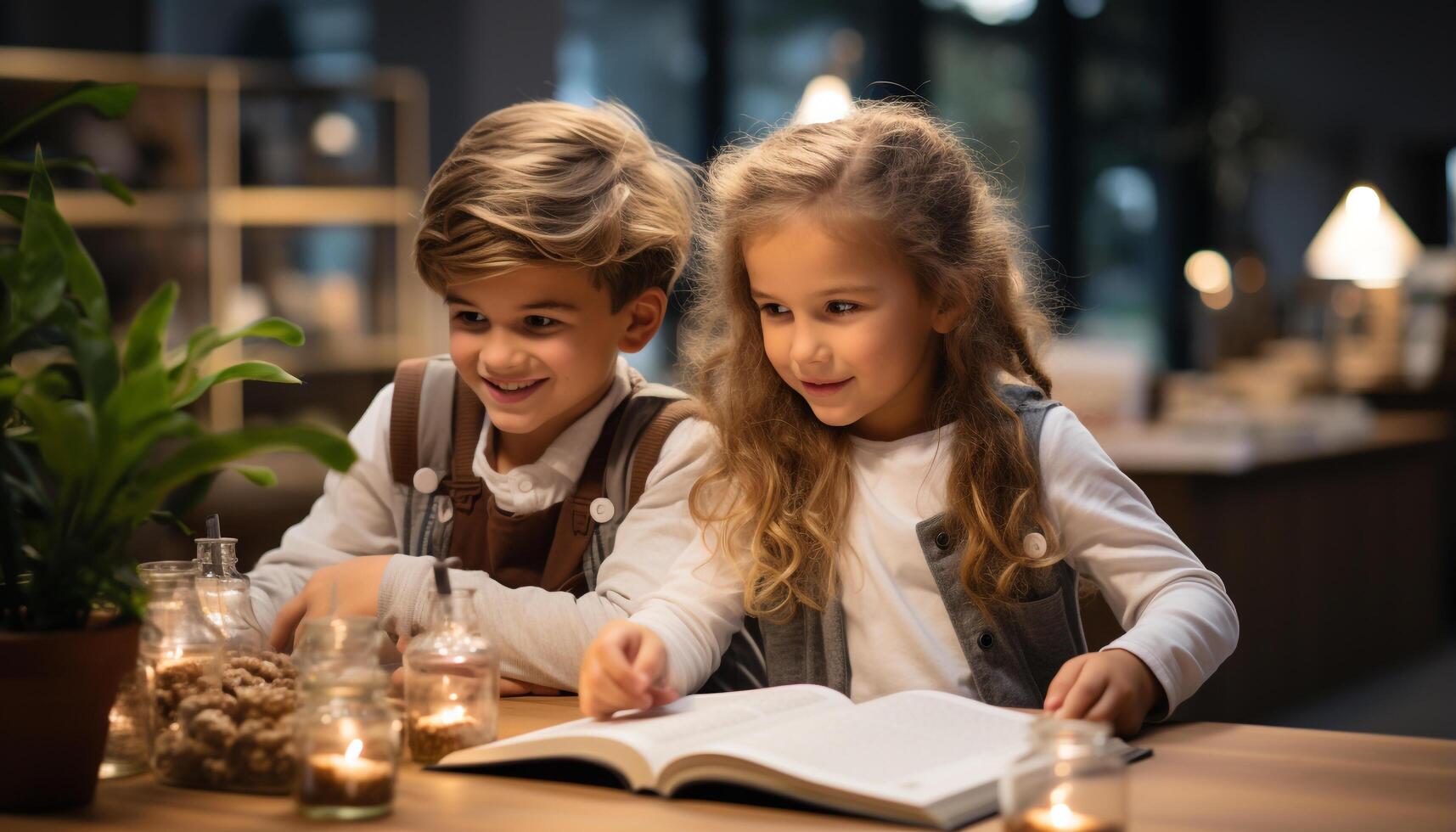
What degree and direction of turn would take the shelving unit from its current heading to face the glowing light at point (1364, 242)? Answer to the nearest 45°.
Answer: approximately 90° to its left

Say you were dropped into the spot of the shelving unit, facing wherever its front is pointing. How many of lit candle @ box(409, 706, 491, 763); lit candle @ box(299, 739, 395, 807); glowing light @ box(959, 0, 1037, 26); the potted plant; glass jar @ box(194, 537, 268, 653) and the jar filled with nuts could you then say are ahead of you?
5

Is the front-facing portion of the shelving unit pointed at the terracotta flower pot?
yes

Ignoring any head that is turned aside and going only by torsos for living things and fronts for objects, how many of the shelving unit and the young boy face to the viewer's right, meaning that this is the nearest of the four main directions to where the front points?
0

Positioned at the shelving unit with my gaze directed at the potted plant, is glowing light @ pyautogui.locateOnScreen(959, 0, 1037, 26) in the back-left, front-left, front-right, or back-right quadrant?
back-left

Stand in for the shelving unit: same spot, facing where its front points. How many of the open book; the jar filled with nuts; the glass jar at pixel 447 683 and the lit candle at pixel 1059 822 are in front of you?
4

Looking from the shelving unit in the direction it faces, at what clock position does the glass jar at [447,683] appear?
The glass jar is roughly at 12 o'clock from the shelving unit.

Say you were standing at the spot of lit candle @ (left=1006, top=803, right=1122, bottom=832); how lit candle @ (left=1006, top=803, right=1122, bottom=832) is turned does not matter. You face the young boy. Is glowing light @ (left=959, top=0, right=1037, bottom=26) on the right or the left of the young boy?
right

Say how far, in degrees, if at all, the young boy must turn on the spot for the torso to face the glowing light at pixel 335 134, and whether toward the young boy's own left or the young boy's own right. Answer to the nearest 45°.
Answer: approximately 135° to the young boy's own right

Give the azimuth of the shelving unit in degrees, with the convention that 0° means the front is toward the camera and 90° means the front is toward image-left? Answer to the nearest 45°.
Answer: approximately 0°

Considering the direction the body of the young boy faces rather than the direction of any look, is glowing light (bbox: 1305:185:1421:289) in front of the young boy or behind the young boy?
behind
